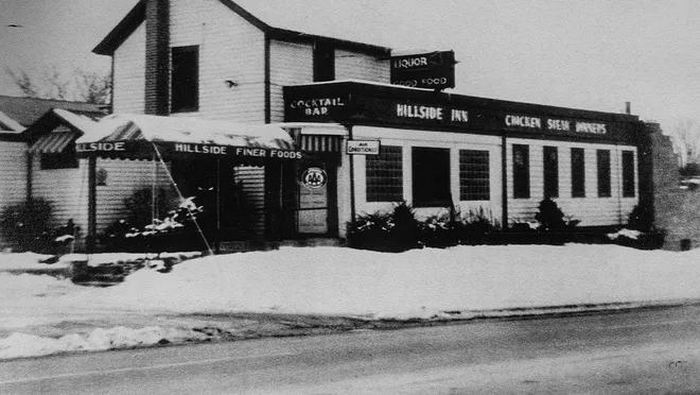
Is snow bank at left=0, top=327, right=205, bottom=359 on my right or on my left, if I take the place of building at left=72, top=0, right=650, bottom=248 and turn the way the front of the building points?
on my right

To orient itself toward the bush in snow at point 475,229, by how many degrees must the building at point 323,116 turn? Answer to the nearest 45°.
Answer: approximately 45° to its left

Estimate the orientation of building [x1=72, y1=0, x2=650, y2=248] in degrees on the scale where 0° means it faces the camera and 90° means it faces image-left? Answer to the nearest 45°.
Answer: approximately 315°

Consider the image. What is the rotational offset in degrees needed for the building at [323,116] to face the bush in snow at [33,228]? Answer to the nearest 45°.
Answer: approximately 135° to its right

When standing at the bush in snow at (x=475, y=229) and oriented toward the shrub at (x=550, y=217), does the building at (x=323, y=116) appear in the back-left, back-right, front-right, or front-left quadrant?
back-left

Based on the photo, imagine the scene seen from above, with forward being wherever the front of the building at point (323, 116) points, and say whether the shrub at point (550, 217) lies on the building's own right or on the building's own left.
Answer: on the building's own left
